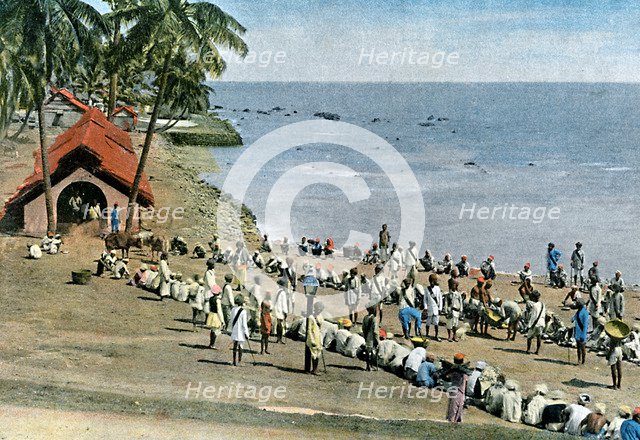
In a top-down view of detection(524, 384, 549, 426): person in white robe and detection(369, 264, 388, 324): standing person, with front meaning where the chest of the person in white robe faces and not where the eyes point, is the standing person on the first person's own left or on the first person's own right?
on the first person's own left

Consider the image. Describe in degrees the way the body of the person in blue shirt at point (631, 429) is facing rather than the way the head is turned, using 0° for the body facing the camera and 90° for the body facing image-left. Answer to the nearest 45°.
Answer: approximately 225°

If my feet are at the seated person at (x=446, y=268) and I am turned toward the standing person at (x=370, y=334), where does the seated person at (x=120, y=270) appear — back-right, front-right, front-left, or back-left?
front-right

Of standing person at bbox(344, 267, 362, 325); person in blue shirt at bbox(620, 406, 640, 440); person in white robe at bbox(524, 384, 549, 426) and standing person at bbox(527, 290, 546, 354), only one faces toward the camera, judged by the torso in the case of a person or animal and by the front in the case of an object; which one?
standing person at bbox(344, 267, 362, 325)

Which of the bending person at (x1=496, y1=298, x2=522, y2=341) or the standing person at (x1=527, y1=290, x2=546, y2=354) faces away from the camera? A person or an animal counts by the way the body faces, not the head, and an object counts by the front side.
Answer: the standing person at (x1=527, y1=290, x2=546, y2=354)

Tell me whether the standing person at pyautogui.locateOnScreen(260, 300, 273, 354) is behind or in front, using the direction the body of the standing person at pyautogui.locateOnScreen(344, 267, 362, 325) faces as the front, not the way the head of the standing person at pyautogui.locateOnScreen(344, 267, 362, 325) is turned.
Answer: in front

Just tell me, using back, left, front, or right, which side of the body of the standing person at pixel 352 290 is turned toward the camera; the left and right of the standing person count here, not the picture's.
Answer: front

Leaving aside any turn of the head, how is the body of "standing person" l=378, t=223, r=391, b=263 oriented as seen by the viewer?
toward the camera

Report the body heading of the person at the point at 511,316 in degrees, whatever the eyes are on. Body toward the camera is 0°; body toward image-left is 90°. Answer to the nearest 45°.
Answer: approximately 90°

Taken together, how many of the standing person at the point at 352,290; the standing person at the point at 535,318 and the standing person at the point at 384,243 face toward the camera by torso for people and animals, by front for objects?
2

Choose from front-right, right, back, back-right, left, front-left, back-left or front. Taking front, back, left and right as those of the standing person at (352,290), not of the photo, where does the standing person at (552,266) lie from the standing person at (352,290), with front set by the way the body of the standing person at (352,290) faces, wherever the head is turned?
back-left
